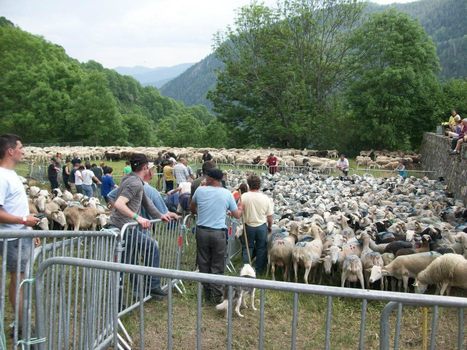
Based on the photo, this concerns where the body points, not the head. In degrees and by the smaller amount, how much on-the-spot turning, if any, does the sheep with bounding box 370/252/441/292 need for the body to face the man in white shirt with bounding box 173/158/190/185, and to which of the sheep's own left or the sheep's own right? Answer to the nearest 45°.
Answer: approximately 45° to the sheep's own right

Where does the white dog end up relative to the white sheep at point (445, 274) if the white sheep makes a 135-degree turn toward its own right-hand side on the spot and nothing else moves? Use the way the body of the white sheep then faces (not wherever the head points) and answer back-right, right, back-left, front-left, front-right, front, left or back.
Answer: back

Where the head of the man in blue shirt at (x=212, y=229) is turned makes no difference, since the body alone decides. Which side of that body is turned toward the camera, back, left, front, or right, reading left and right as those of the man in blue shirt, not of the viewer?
back

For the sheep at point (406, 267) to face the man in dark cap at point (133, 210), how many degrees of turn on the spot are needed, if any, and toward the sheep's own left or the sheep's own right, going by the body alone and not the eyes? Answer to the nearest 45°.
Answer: approximately 45° to the sheep's own left

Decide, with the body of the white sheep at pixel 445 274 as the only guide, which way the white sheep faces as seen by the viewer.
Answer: to the viewer's left

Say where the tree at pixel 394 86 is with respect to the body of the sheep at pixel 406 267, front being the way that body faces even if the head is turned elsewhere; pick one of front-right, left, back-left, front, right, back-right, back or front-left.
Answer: right

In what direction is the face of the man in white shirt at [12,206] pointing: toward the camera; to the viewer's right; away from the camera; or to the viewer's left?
to the viewer's right

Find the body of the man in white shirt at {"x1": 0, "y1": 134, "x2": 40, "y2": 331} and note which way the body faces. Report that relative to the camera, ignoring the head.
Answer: to the viewer's right

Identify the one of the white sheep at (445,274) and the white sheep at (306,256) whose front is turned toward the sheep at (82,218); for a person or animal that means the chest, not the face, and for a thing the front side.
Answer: the white sheep at (445,274)

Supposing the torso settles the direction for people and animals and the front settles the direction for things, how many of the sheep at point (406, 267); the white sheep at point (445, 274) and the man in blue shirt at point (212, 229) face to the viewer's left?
2

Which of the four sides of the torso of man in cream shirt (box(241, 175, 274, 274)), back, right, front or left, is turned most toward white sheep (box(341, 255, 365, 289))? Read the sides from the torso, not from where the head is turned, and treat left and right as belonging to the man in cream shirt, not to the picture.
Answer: right

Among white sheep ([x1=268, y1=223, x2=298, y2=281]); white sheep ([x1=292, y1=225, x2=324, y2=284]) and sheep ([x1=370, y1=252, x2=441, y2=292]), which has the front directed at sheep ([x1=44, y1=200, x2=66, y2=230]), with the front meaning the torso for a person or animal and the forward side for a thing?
sheep ([x1=370, y1=252, x2=441, y2=292])

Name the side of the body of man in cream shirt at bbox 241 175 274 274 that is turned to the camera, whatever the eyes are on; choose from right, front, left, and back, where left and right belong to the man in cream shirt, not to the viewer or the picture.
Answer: back
